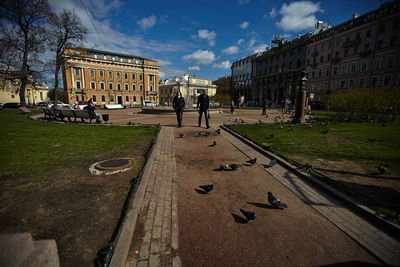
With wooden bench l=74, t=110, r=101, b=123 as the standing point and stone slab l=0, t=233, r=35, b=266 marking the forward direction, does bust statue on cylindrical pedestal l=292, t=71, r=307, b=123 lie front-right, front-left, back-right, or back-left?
front-left

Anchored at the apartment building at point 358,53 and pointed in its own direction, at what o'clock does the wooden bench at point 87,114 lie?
The wooden bench is roughly at 11 o'clock from the apartment building.

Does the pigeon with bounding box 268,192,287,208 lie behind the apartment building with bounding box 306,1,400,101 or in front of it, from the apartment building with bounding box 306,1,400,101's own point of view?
in front

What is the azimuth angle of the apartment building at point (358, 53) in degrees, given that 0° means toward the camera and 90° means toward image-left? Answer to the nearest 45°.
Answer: approximately 45°

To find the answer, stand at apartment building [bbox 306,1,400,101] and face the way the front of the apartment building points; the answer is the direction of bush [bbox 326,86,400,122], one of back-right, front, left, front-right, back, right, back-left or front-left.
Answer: front-left

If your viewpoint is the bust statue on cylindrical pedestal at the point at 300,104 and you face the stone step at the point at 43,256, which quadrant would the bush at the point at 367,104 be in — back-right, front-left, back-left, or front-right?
back-left

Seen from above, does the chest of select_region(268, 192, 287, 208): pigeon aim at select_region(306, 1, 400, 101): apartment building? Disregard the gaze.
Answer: no

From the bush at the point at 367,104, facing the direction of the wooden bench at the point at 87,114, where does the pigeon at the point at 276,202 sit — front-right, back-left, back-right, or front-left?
front-left

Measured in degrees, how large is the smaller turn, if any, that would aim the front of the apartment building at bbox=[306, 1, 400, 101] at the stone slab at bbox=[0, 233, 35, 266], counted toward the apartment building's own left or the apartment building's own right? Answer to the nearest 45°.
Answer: approximately 45° to the apartment building's own left

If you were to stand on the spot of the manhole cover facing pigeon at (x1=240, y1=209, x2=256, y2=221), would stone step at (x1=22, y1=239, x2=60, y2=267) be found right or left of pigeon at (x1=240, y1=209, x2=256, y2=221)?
right

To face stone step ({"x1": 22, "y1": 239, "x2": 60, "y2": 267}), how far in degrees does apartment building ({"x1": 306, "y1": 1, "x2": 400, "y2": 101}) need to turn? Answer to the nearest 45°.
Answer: approximately 45° to its left

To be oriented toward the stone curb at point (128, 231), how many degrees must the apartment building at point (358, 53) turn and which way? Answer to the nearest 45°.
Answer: approximately 45° to its left

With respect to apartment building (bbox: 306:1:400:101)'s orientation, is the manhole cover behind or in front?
in front

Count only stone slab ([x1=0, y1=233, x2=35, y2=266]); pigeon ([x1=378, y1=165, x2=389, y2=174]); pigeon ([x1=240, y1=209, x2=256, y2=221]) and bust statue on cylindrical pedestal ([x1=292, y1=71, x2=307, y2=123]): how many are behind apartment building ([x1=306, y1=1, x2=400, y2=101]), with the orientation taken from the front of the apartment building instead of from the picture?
0
